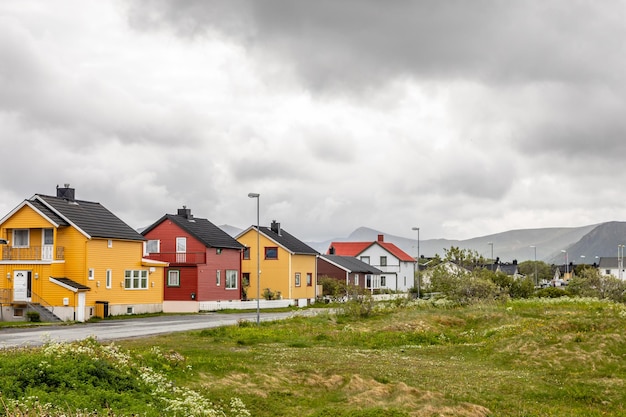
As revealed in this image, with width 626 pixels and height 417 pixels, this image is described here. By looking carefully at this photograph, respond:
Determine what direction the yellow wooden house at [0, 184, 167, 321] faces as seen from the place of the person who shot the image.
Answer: facing the viewer and to the left of the viewer
